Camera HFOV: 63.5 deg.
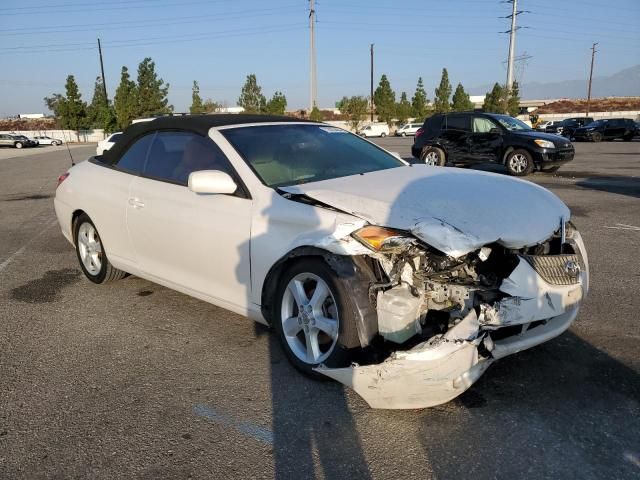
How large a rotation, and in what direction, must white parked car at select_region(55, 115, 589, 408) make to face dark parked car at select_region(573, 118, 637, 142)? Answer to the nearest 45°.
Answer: approximately 90° to its left

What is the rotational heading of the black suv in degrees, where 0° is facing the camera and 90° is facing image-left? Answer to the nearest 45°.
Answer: approximately 315°

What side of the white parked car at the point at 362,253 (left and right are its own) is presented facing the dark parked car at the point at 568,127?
left

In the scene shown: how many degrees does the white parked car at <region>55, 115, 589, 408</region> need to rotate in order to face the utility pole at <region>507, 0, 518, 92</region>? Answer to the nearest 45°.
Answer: approximately 135° to its left

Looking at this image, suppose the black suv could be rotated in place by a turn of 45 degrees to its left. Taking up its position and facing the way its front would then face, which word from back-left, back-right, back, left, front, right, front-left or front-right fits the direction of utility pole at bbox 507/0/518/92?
left

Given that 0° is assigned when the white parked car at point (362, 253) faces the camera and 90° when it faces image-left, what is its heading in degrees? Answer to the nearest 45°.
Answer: approximately 315°

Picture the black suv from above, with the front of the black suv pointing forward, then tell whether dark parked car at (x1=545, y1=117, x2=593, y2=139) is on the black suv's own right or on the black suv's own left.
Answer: on the black suv's own left

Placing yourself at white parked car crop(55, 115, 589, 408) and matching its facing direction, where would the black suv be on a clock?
The black suv is roughly at 8 o'clock from the white parked car.

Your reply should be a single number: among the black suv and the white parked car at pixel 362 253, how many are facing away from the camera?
0
